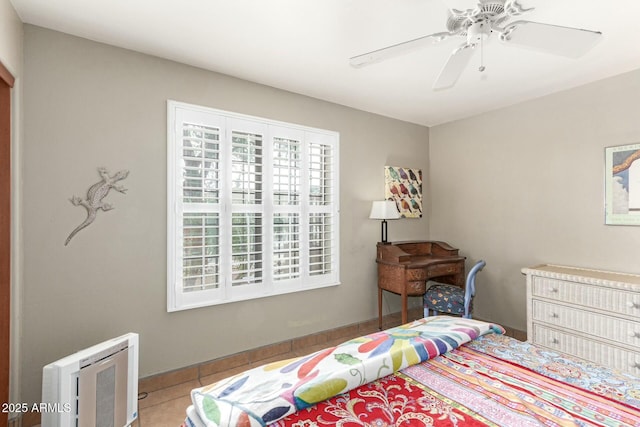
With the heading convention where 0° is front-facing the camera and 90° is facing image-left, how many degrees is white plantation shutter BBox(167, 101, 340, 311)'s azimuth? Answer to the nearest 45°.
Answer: approximately 315°

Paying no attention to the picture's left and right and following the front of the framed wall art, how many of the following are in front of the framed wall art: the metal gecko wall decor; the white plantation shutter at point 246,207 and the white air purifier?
3

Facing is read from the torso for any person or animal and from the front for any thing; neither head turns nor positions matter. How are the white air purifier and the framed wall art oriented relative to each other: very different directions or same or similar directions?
very different directions

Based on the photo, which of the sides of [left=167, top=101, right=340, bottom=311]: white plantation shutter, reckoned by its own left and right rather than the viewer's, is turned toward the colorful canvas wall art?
left

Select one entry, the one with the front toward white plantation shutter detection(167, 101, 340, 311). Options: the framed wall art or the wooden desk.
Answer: the framed wall art

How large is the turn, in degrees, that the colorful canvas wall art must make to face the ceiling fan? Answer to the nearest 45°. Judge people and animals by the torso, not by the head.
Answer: approximately 45° to its right

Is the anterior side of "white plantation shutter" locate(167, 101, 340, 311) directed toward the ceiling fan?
yes

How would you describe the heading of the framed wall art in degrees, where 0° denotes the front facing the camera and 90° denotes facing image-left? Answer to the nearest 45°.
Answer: approximately 45°

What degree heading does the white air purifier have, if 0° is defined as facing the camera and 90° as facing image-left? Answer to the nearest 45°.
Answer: approximately 315°
